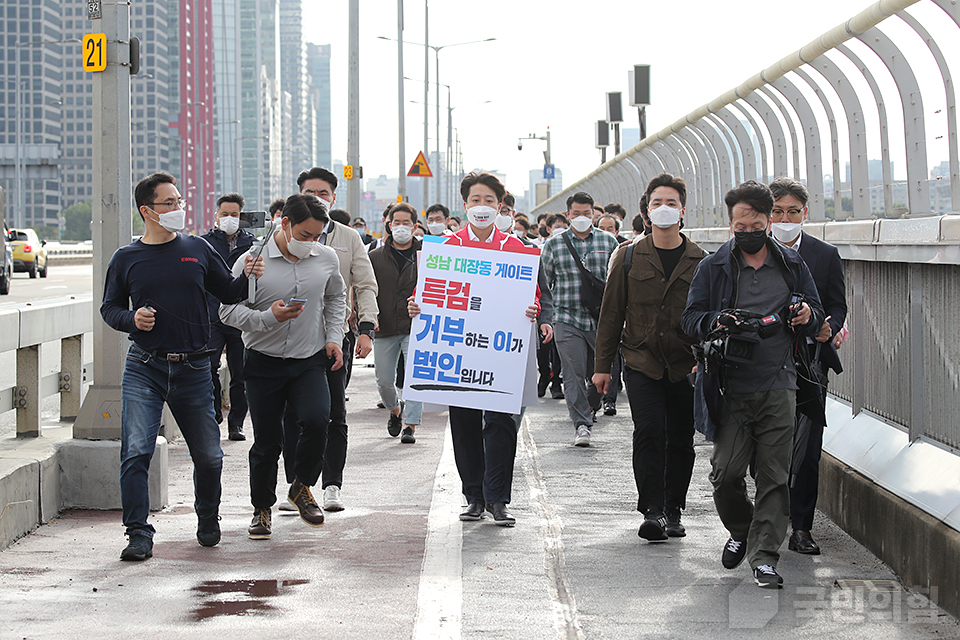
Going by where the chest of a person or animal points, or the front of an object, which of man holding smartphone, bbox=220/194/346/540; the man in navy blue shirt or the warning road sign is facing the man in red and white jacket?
the warning road sign

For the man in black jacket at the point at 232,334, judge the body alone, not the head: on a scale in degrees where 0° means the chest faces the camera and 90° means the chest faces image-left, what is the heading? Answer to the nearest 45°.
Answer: approximately 0°

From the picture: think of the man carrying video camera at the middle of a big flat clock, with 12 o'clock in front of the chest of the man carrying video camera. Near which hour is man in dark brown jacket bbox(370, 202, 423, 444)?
The man in dark brown jacket is roughly at 5 o'clock from the man carrying video camera.

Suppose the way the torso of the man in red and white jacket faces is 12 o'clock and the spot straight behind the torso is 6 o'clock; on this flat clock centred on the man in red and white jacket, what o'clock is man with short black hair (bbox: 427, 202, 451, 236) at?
The man with short black hair is roughly at 6 o'clock from the man in red and white jacket.

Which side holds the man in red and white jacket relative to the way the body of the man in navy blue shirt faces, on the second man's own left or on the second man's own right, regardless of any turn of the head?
on the second man's own left

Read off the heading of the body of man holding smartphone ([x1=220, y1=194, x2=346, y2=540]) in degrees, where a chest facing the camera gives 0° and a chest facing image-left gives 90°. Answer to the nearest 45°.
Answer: approximately 0°
